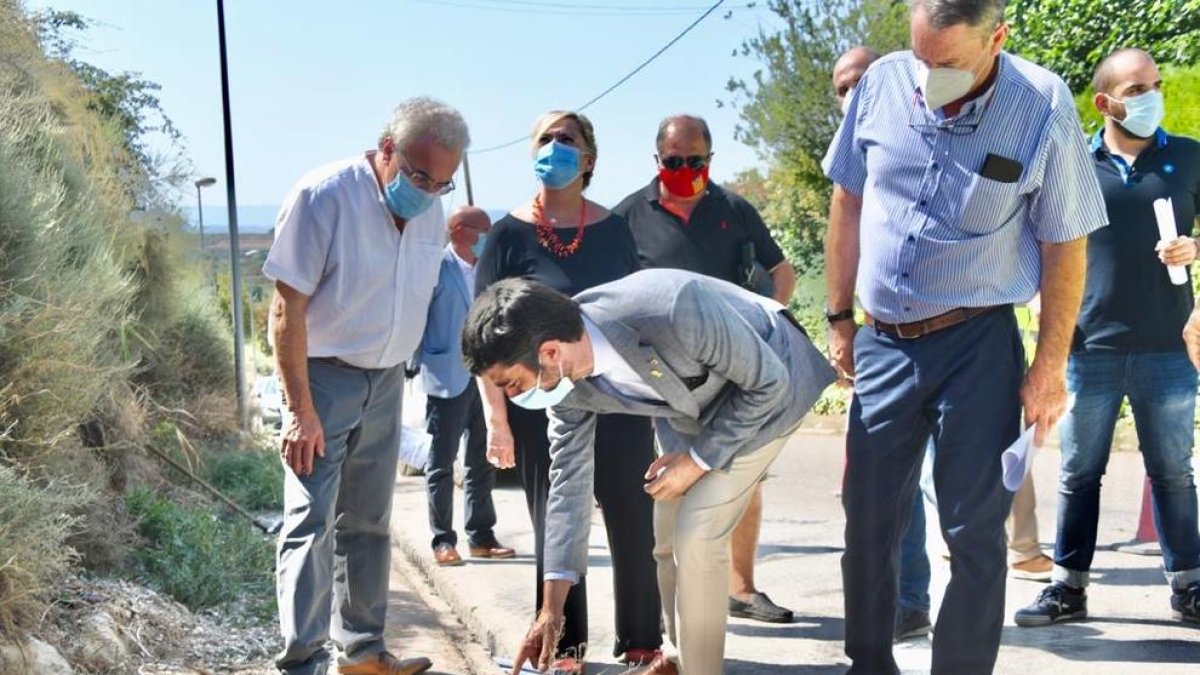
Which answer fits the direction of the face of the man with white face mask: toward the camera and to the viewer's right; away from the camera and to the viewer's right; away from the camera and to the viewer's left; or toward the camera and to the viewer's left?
toward the camera and to the viewer's left

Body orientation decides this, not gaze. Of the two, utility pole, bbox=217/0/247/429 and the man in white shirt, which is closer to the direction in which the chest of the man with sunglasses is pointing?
the man in white shirt

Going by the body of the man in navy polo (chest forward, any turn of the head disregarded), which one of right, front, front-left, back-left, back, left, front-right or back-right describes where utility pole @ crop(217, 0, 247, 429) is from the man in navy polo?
back-right

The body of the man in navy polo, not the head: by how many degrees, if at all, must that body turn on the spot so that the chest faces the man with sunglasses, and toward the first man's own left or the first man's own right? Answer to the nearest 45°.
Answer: approximately 90° to the first man's own right

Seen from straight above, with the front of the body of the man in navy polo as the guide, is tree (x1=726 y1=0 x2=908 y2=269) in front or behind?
behind

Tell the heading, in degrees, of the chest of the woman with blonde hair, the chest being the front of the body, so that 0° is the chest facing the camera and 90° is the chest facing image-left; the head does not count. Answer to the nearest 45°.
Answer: approximately 0°

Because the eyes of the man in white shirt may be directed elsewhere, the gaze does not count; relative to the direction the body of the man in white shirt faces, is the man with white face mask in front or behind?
in front

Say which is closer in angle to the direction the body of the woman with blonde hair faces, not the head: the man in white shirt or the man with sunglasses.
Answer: the man in white shirt

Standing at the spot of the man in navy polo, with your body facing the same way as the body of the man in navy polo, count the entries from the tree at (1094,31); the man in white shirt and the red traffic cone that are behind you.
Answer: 2

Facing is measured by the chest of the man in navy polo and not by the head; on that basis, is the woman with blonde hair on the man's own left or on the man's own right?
on the man's own right

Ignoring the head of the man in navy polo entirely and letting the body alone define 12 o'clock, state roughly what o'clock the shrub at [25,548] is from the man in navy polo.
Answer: The shrub is roughly at 2 o'clock from the man in navy polo.

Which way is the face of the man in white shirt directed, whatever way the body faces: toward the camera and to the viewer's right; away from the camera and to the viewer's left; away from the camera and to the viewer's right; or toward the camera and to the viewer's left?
toward the camera and to the viewer's right

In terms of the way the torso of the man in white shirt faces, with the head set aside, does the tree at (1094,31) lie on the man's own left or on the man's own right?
on the man's own left

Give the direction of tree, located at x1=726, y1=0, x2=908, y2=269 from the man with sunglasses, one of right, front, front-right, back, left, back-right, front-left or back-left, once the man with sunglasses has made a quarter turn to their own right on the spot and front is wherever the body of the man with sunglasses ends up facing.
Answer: right
